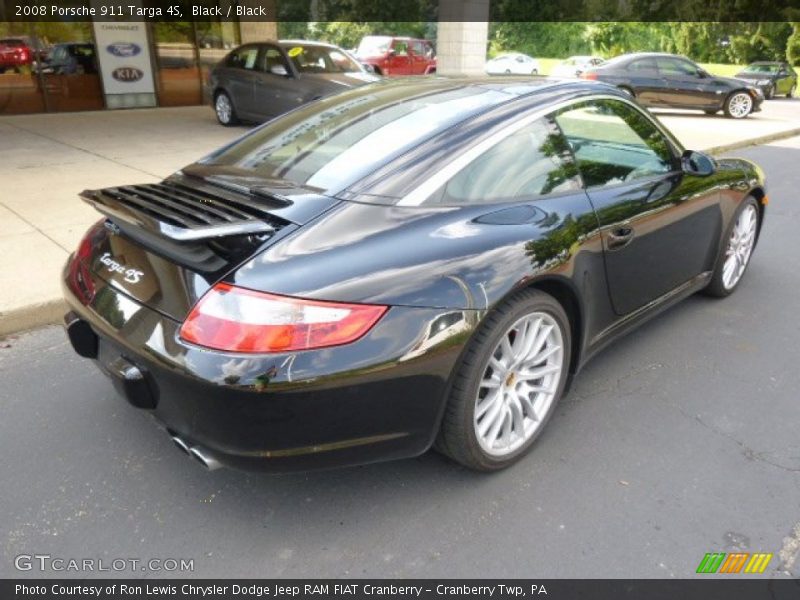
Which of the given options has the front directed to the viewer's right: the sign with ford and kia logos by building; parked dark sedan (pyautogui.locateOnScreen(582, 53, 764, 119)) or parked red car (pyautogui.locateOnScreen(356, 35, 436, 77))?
the parked dark sedan

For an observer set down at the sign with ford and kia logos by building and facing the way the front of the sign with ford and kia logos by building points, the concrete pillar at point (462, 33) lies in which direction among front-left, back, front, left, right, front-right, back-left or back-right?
left

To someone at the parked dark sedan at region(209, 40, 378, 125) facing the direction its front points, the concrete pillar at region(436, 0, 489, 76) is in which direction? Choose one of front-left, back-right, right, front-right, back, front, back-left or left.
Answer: left

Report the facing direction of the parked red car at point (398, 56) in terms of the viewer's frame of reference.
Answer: facing the viewer and to the left of the viewer

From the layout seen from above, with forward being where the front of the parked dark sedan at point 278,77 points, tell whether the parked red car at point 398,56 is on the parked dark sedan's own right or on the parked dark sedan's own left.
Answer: on the parked dark sedan's own left

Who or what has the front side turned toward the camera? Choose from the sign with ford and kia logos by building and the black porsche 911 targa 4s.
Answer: the sign with ford and kia logos by building

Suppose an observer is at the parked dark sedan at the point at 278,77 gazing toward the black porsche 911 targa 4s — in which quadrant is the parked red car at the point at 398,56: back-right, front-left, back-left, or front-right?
back-left

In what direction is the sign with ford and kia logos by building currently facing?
toward the camera

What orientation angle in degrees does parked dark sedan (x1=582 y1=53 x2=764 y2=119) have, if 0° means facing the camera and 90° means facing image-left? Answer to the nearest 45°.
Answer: approximately 270°

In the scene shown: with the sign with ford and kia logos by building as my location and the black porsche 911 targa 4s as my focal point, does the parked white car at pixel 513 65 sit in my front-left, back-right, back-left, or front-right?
back-left

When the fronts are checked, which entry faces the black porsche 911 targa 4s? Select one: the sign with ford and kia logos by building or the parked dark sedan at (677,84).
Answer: the sign with ford and kia logos by building

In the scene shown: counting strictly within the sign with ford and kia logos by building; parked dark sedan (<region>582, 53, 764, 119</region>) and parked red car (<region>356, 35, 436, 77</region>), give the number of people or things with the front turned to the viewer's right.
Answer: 1

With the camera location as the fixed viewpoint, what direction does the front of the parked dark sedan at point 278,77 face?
facing the viewer and to the right of the viewer

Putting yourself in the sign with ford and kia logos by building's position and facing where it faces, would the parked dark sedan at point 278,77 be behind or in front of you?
in front

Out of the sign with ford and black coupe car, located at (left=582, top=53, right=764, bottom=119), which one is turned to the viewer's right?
the parked dark sedan

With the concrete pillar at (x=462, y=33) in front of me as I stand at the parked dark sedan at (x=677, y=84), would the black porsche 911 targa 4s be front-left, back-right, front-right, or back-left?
front-left

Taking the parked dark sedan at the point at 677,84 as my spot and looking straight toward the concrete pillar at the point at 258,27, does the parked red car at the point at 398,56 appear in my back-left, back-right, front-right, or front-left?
front-right

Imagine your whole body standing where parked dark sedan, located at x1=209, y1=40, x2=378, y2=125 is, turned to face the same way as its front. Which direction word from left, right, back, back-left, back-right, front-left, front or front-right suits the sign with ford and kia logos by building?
back
